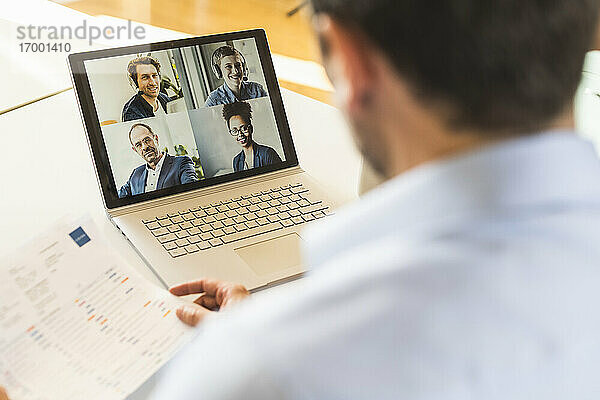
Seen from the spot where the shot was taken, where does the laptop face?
facing the viewer and to the right of the viewer
